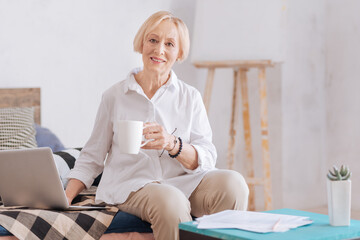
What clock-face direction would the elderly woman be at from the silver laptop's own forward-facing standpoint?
The elderly woman is roughly at 1 o'clock from the silver laptop.

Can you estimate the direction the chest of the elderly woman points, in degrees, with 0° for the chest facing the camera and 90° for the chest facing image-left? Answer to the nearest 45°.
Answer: approximately 0°

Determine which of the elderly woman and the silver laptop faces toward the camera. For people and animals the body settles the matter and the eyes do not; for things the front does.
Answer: the elderly woman

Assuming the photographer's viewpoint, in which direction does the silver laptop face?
facing away from the viewer and to the right of the viewer

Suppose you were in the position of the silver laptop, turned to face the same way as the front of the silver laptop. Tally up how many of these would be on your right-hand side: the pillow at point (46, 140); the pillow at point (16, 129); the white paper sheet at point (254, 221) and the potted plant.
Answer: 2

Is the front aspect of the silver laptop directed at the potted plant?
no

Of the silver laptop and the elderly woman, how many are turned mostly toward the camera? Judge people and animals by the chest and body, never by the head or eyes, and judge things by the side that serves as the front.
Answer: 1

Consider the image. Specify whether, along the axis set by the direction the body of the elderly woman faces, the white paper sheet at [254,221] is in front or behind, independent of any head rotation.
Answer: in front

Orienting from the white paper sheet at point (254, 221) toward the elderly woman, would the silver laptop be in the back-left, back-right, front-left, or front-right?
front-left

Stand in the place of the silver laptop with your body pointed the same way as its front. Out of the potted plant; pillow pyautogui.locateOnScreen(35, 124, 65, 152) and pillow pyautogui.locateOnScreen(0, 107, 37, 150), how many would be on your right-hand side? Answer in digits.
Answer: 1

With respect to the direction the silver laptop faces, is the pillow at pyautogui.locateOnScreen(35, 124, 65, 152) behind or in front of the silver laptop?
in front

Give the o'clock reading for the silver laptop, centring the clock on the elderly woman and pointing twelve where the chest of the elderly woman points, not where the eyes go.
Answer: The silver laptop is roughly at 2 o'clock from the elderly woman.

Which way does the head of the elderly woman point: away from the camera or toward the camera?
toward the camera

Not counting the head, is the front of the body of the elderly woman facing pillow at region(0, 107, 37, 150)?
no
